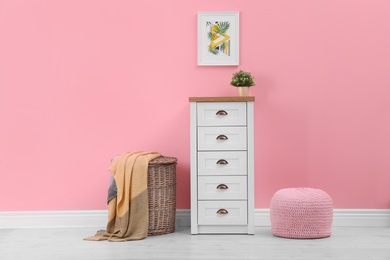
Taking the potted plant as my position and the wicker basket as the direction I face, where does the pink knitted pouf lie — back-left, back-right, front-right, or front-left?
back-left

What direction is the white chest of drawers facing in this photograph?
toward the camera

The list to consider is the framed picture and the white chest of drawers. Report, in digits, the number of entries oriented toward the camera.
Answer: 2

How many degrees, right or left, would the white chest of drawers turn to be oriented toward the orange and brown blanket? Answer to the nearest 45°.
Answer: approximately 90° to its right

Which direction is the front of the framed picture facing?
toward the camera

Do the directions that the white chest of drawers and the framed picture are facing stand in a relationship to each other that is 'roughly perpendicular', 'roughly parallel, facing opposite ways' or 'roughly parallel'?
roughly parallel

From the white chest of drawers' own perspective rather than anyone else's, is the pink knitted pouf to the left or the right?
on its left

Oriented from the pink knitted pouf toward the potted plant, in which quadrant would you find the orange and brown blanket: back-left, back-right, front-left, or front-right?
front-left
